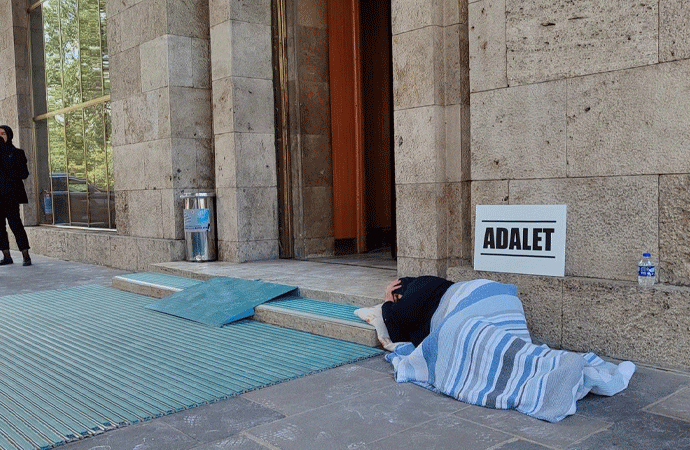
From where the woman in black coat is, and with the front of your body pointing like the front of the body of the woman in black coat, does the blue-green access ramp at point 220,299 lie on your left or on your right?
on your left

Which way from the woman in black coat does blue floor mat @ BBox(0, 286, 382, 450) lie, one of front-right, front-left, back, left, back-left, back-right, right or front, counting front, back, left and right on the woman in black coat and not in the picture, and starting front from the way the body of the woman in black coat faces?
front-left

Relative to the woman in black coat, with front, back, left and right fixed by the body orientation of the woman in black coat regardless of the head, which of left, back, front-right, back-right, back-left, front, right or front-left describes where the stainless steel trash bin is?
left

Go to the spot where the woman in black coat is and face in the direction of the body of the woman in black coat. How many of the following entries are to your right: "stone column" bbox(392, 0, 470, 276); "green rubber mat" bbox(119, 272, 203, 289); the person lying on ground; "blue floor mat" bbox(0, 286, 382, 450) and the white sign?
0

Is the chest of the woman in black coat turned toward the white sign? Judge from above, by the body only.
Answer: no

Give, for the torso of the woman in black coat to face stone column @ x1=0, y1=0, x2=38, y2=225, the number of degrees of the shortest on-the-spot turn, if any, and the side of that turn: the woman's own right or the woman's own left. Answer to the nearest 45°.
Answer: approximately 135° to the woman's own right

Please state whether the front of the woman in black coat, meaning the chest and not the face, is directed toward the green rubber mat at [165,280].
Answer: no

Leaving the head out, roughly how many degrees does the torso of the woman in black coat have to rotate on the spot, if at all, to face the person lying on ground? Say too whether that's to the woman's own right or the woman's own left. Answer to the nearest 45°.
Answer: approximately 45° to the woman's own left

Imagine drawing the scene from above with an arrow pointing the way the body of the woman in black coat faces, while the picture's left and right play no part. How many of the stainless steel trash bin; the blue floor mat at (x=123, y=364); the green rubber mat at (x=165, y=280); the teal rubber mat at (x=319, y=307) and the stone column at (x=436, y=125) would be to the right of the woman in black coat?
0

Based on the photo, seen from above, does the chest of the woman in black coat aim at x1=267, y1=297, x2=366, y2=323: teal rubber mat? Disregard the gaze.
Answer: no

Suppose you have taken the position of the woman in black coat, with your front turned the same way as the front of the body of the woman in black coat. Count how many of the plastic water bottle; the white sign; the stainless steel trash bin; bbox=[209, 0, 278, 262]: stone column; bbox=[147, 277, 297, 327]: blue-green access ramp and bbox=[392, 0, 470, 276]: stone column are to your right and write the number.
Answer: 0

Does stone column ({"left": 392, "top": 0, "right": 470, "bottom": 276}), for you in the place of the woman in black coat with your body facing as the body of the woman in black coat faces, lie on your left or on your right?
on your left
